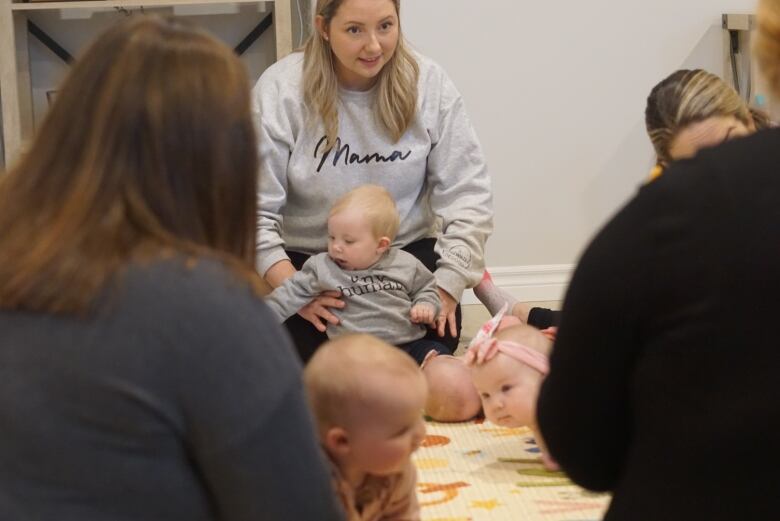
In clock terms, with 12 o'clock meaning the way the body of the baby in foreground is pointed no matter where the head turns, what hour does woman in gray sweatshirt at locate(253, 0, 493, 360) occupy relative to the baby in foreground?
The woman in gray sweatshirt is roughly at 9 o'clock from the baby in foreground.

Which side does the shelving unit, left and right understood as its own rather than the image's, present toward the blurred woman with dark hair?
front

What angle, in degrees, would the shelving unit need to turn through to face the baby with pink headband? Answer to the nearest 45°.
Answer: approximately 45° to its left

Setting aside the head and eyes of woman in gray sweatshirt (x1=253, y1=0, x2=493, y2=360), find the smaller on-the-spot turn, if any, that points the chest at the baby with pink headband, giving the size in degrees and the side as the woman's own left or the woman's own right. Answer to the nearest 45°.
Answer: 0° — they already face them

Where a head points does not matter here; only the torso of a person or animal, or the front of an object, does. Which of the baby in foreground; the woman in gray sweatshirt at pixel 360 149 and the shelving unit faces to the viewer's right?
the baby in foreground

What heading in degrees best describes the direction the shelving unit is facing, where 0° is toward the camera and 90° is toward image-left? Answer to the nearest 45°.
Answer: approximately 0°

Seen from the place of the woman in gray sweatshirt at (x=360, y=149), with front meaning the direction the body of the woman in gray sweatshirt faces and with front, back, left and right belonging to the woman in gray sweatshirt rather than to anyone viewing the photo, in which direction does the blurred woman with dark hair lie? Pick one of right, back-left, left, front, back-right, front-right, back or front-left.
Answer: front

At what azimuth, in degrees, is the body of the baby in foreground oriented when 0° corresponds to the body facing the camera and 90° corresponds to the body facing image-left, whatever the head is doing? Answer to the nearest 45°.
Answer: approximately 270°

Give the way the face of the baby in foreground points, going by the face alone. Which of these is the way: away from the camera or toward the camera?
toward the camera

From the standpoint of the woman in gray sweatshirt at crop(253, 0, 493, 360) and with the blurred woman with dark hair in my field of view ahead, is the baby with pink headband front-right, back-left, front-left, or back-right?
front-left

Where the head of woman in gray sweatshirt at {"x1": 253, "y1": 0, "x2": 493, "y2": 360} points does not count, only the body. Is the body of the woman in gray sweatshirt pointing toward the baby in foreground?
yes

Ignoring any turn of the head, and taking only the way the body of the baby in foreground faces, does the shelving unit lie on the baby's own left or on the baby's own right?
on the baby's own left

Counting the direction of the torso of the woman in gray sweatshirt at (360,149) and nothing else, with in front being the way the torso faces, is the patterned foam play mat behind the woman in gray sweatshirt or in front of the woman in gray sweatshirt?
in front

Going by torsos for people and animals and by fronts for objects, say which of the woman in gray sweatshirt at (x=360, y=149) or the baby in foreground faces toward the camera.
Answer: the woman in gray sweatshirt

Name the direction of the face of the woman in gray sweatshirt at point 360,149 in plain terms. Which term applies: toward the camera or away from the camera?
toward the camera

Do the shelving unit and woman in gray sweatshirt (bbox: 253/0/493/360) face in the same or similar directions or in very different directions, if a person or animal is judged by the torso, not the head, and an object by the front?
same or similar directions

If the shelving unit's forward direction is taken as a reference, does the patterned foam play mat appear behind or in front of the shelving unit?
in front
